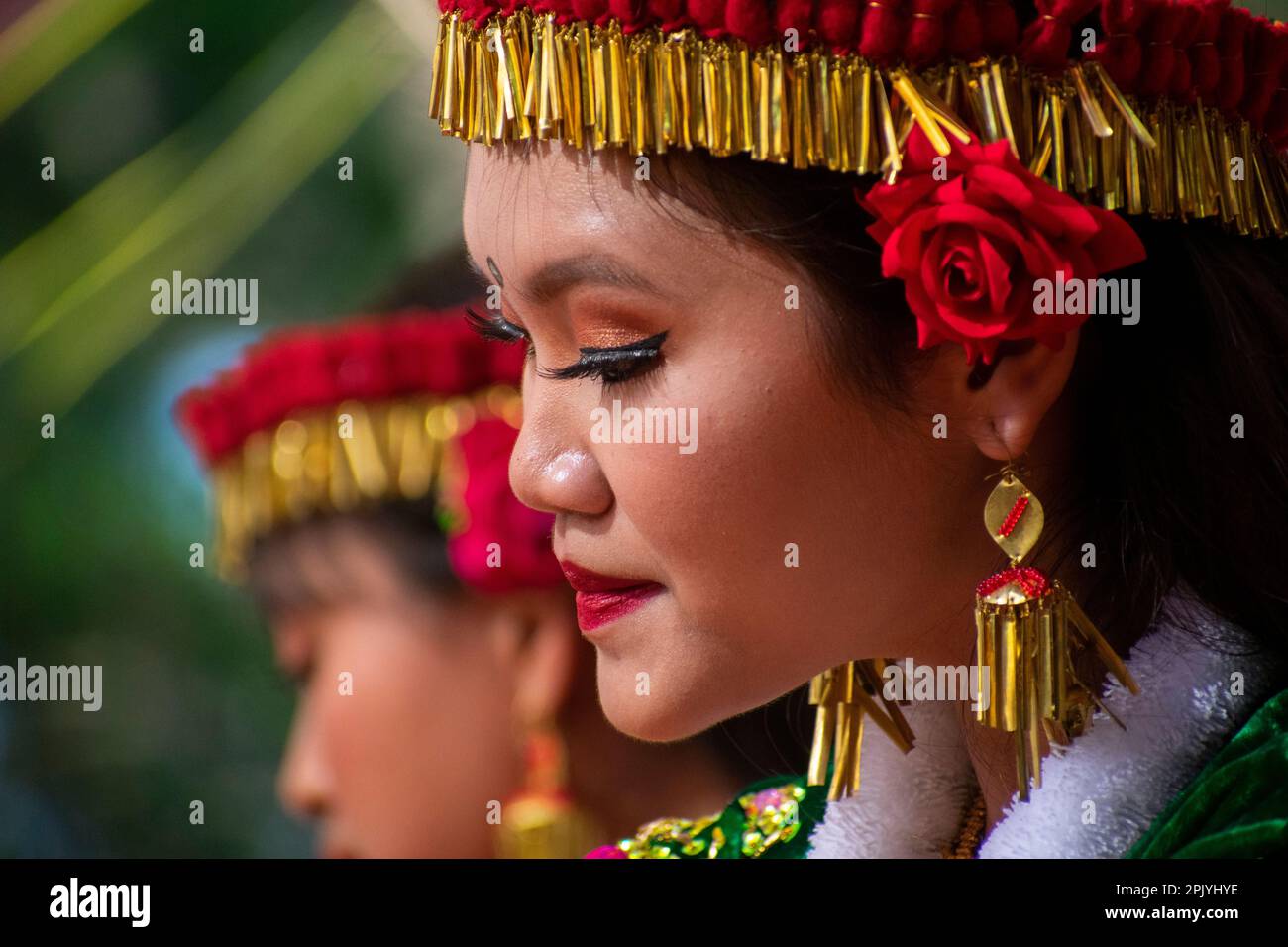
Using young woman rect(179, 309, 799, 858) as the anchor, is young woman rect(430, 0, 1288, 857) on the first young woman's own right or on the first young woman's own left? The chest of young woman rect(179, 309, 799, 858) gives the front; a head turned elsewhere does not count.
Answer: on the first young woman's own left

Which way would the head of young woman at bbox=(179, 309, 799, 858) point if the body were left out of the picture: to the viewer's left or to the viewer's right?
to the viewer's left

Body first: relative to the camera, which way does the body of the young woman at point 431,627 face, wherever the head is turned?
to the viewer's left

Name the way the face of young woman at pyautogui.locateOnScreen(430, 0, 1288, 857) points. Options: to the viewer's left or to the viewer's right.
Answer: to the viewer's left
